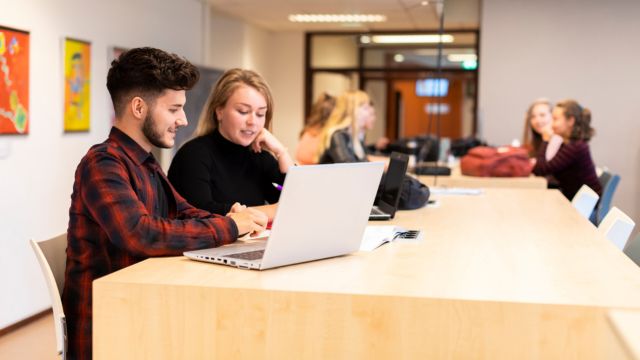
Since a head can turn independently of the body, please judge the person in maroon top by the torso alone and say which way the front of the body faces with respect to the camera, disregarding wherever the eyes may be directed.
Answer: to the viewer's left

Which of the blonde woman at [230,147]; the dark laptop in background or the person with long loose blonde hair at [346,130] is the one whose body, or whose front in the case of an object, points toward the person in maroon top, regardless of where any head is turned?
the person with long loose blonde hair

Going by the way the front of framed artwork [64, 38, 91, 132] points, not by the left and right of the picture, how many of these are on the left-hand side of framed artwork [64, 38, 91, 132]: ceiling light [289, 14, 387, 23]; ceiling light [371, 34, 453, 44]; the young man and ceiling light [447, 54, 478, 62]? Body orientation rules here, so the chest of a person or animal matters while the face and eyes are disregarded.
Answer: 3

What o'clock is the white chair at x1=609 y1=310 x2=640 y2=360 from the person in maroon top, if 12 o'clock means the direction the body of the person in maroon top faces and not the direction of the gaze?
The white chair is roughly at 9 o'clock from the person in maroon top.

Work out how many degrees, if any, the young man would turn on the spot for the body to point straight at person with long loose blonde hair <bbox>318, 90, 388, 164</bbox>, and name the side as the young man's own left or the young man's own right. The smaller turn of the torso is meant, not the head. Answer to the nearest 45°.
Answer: approximately 90° to the young man's own left

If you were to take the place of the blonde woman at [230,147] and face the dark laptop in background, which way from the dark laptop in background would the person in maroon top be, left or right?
left

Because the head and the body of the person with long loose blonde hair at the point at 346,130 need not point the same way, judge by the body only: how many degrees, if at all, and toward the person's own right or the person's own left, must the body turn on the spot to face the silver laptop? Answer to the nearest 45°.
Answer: approximately 90° to the person's own right

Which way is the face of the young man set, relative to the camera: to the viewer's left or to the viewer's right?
to the viewer's right

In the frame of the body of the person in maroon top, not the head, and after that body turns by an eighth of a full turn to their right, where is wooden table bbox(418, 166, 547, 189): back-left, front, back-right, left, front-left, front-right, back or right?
left

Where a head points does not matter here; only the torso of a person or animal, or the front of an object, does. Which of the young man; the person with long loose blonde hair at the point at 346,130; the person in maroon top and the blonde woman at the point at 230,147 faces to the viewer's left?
the person in maroon top

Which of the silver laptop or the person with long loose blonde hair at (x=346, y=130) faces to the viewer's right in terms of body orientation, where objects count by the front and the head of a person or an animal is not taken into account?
the person with long loose blonde hair

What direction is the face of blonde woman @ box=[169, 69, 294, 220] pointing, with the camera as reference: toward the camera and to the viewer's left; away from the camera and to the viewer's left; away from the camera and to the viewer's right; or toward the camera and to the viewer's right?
toward the camera and to the viewer's right

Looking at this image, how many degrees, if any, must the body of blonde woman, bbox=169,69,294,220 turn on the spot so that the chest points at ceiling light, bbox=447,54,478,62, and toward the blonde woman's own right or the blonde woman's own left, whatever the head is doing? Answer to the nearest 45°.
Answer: approximately 135° to the blonde woman's own left

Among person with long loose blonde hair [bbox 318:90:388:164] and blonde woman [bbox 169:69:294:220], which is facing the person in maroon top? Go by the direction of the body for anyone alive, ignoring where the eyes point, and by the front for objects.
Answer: the person with long loose blonde hair
